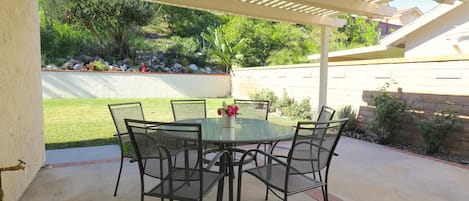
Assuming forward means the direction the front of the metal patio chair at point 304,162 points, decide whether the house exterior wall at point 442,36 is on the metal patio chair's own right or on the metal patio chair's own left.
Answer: on the metal patio chair's own right

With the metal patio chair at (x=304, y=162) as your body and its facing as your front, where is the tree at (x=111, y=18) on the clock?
The tree is roughly at 12 o'clock from the metal patio chair.

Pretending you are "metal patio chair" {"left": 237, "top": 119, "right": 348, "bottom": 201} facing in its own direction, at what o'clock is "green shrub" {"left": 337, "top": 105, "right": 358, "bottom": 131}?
The green shrub is roughly at 2 o'clock from the metal patio chair.

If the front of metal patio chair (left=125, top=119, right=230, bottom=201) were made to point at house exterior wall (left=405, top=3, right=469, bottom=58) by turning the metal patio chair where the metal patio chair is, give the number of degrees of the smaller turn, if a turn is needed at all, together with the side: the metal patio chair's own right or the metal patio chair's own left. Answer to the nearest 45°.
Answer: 0° — it already faces it

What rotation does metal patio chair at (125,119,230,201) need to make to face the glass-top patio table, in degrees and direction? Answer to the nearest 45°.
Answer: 0° — it already faces it

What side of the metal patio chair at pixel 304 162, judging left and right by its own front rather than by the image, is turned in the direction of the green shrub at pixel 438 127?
right

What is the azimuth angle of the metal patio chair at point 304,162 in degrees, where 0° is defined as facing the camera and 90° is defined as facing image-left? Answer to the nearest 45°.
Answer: approximately 135°

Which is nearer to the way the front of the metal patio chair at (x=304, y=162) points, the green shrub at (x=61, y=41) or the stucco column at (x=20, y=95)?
the green shrub

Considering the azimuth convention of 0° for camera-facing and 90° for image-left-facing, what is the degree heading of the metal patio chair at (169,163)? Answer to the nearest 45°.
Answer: approximately 225°
